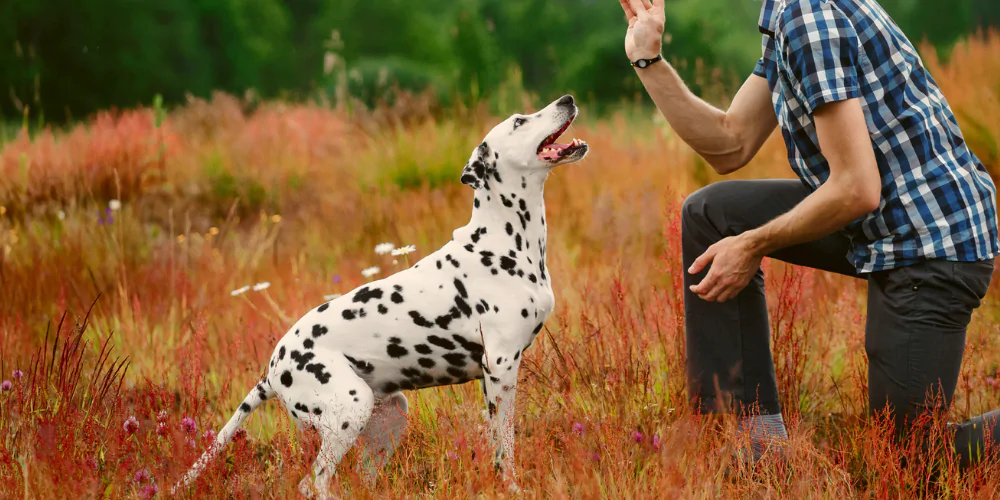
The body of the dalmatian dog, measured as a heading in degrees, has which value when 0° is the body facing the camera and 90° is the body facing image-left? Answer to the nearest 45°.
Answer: approximately 270°
